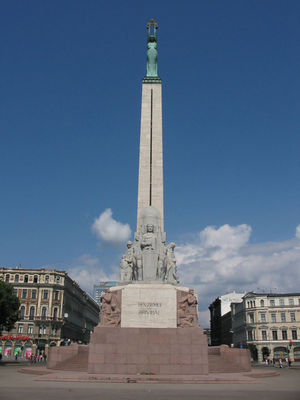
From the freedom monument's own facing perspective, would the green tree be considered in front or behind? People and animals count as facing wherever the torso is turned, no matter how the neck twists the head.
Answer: behind

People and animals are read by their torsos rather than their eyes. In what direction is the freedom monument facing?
toward the camera
